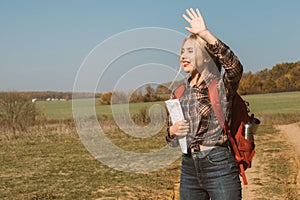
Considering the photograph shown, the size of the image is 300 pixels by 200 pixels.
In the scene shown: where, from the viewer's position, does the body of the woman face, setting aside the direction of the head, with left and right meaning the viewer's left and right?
facing the viewer and to the left of the viewer

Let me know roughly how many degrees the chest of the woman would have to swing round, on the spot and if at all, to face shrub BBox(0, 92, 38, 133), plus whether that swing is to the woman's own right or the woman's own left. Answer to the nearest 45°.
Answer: approximately 90° to the woman's own right
